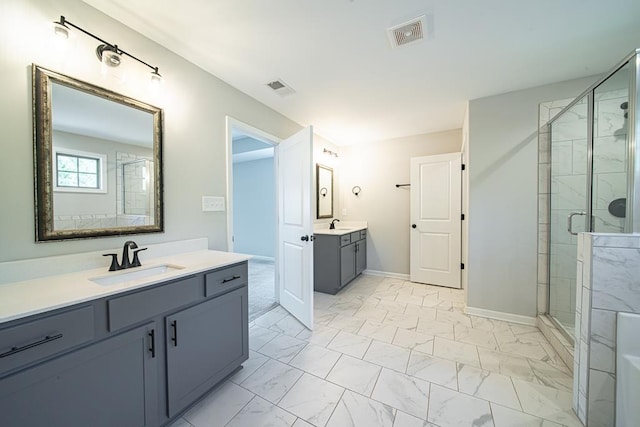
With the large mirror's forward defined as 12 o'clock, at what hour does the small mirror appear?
The small mirror is roughly at 10 o'clock from the large mirror.

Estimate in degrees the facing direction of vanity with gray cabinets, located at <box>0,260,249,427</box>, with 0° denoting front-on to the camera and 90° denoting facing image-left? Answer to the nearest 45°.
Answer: approximately 315°

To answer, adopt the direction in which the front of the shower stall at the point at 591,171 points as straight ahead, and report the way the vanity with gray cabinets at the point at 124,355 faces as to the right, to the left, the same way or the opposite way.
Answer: the opposite way

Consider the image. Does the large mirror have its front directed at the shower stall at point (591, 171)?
yes

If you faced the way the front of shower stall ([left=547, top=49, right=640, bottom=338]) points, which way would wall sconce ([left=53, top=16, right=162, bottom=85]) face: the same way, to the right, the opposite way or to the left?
the opposite way

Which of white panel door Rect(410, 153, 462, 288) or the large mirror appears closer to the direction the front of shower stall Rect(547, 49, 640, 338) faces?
the large mirror

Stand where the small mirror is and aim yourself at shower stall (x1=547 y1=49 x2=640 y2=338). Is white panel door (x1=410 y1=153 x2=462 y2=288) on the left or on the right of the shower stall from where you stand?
left

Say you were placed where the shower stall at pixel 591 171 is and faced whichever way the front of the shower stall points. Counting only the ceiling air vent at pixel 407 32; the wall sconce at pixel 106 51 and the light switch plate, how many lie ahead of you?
3

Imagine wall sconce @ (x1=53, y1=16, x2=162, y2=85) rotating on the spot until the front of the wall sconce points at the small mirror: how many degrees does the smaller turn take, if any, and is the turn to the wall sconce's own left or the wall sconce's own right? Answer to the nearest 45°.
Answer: approximately 45° to the wall sconce's own left

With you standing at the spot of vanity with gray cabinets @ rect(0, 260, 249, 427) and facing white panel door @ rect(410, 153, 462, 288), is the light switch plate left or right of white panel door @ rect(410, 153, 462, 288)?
left

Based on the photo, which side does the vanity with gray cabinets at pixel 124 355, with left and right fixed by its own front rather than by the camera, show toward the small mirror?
left

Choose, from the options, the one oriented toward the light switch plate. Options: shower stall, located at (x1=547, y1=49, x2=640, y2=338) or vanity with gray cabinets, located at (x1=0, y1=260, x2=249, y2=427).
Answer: the shower stall
